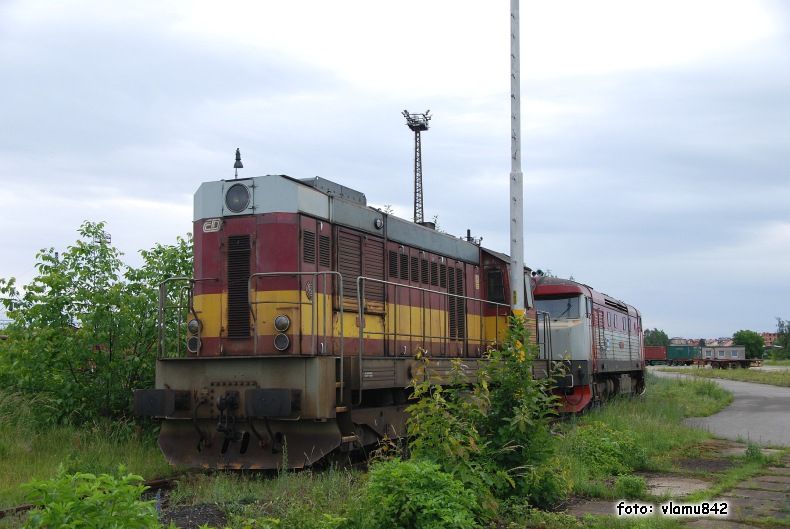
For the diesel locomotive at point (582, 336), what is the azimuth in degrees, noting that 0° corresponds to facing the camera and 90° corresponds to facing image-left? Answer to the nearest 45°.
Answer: approximately 45°

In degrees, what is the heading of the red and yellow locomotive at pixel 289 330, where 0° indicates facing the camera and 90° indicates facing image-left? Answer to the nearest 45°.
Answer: approximately 45°

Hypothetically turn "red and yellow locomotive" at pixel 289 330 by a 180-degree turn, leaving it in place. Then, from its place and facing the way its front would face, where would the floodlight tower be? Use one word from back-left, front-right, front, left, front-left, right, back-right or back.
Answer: front-left

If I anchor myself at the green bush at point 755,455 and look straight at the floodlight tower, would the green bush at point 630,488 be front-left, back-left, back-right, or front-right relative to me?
back-left

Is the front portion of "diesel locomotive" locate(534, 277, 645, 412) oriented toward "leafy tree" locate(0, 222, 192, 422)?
yes

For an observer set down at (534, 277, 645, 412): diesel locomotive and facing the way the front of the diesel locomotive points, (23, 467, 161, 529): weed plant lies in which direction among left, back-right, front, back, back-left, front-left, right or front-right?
front-left

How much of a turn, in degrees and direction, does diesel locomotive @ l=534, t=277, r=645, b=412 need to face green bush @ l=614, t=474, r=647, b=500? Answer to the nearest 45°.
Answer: approximately 45° to its left

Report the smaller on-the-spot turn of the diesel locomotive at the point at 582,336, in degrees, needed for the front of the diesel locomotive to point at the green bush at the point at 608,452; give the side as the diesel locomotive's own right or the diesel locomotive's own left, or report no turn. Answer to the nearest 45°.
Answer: approximately 45° to the diesel locomotive's own left

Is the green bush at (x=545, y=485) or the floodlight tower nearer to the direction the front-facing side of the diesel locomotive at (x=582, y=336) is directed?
the green bush

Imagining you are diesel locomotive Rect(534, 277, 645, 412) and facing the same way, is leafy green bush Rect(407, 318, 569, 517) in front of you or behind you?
in front
